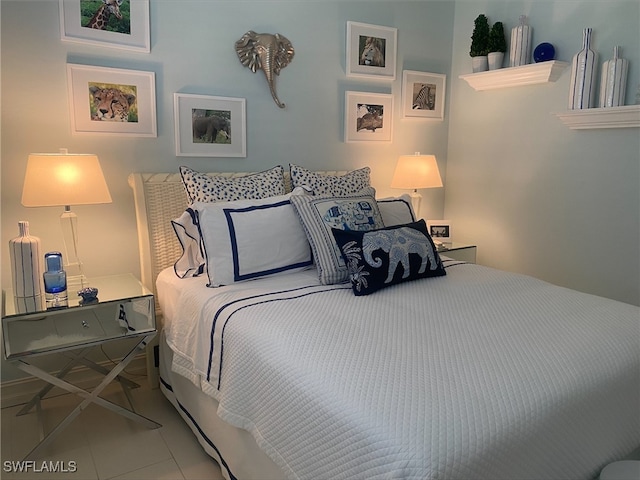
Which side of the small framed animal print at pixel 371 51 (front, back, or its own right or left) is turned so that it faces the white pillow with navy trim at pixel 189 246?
right

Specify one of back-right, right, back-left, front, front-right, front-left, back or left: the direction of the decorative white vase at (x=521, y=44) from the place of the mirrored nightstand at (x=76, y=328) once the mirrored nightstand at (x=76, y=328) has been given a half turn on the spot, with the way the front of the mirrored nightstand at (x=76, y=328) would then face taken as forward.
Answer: right

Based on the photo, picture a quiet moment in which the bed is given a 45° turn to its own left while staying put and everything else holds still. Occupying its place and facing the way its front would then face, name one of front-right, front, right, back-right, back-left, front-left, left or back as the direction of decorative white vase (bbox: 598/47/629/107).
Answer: front-left

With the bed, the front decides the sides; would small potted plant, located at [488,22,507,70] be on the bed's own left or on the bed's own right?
on the bed's own left

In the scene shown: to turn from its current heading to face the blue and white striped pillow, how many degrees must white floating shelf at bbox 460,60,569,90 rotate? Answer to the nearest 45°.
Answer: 0° — it already faces it

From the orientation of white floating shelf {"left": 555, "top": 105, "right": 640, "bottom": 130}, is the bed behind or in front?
in front

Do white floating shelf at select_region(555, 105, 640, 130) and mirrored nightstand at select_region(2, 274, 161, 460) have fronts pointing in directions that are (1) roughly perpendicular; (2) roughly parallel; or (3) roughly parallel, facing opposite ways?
roughly perpendicular

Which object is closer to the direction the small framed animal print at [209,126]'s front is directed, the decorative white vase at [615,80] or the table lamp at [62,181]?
the decorative white vase

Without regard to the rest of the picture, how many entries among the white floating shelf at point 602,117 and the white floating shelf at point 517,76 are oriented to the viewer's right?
0

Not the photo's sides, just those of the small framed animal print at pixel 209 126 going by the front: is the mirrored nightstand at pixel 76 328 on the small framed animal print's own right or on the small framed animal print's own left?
on the small framed animal print's own right

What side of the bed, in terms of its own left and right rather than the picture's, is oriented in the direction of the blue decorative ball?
left

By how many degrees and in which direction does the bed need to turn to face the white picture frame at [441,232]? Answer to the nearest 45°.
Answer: approximately 135° to its left

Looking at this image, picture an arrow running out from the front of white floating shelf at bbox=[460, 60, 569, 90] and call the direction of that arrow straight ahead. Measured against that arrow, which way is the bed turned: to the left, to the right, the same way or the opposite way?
to the left
